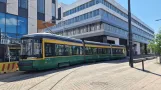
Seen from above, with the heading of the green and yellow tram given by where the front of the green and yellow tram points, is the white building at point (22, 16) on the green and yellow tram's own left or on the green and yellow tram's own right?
on the green and yellow tram's own right

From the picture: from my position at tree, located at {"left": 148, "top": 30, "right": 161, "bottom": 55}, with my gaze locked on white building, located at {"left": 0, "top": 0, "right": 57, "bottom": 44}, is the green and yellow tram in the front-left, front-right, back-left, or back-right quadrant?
front-left

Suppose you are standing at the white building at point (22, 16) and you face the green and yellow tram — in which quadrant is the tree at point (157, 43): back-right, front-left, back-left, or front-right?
front-left

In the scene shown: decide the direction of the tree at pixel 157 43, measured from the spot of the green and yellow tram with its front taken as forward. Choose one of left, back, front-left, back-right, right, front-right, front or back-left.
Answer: back
